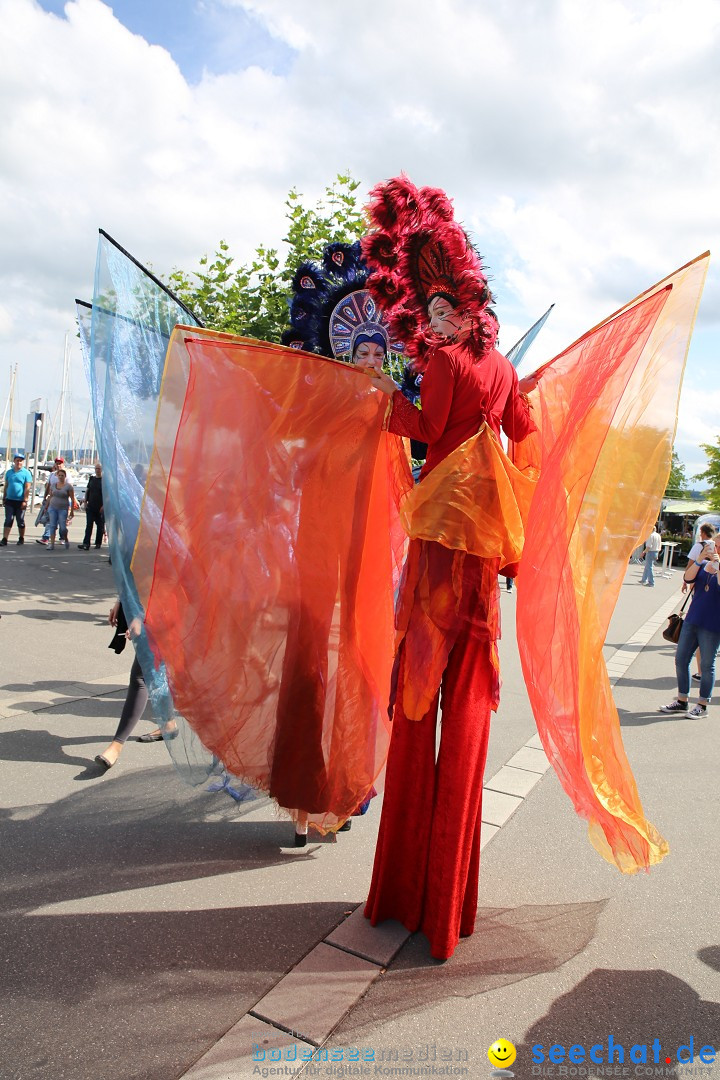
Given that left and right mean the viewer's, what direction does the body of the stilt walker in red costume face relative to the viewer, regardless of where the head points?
facing away from the viewer and to the left of the viewer

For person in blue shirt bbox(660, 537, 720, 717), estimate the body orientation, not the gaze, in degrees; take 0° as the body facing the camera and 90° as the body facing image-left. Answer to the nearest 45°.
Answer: approximately 45°

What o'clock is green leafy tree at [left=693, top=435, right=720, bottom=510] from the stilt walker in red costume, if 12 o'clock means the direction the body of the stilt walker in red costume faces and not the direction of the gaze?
The green leafy tree is roughly at 2 o'clock from the stilt walker in red costume.

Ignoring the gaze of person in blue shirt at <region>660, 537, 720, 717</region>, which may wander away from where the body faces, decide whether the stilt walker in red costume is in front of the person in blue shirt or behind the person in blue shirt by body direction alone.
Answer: in front

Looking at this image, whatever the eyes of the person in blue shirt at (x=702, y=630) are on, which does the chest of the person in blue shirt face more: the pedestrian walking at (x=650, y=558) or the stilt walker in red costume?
the stilt walker in red costume

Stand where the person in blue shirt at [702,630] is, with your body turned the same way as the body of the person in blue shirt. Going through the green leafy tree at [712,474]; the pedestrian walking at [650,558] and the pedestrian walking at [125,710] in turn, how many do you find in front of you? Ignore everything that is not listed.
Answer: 1

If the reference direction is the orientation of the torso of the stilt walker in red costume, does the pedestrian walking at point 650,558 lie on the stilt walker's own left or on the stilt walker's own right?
on the stilt walker's own right

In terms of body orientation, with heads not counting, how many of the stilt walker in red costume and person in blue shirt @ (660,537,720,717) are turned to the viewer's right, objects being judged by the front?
0

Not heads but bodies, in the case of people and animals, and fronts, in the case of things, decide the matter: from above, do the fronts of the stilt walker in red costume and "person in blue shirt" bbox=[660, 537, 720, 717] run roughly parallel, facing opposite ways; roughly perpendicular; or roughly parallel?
roughly perpendicular

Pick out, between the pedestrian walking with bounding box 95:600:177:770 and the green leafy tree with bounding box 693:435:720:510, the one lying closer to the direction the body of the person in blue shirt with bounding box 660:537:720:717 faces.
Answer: the pedestrian walking

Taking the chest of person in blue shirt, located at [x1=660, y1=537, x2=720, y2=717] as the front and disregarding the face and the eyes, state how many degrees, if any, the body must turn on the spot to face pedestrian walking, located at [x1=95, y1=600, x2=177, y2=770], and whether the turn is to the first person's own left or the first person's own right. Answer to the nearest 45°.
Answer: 0° — they already face them
